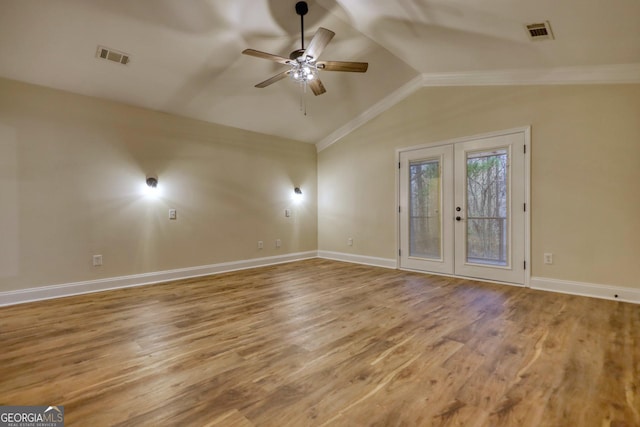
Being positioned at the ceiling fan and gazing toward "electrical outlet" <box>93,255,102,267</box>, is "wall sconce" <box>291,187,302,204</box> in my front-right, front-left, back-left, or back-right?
front-right

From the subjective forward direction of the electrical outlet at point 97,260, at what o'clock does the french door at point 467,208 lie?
The french door is roughly at 10 o'clock from the electrical outlet.

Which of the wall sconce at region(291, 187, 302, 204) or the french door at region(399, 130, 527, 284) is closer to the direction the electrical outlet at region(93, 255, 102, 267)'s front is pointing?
the french door

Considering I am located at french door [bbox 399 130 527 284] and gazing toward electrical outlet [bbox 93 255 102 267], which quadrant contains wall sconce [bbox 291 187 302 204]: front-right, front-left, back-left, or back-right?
front-right

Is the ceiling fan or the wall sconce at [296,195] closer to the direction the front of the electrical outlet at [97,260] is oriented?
the ceiling fan

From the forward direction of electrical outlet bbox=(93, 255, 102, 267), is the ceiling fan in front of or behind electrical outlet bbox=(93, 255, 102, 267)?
in front

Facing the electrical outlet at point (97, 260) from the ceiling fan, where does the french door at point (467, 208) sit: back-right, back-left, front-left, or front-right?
back-right

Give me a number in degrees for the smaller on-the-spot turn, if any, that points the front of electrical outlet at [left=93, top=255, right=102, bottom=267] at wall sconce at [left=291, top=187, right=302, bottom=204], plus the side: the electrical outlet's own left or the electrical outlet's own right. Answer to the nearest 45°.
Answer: approximately 90° to the electrical outlet's own left
